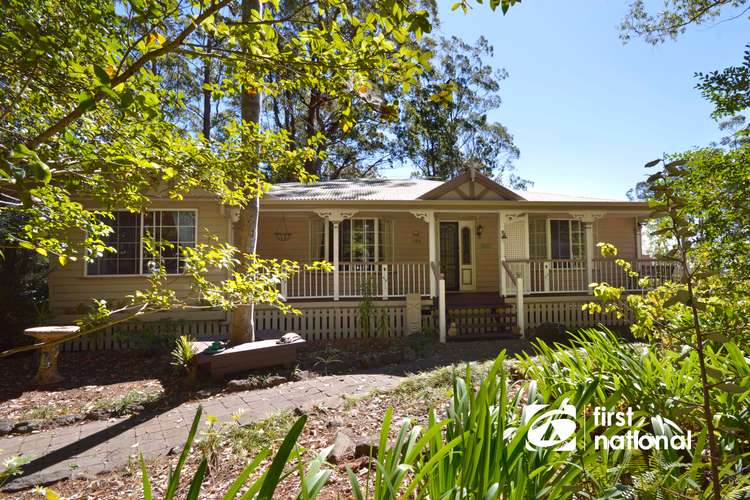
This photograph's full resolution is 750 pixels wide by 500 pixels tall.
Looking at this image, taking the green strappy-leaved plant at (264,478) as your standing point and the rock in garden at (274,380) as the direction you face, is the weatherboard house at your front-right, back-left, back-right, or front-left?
front-right

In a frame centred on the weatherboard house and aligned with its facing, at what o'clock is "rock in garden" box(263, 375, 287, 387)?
The rock in garden is roughly at 1 o'clock from the weatherboard house.

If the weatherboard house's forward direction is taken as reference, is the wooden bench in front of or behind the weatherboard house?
in front

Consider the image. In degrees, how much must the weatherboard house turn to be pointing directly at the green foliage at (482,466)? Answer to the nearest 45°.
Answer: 0° — it already faces it

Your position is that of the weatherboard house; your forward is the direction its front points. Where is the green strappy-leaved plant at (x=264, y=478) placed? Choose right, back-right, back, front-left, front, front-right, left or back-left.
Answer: front

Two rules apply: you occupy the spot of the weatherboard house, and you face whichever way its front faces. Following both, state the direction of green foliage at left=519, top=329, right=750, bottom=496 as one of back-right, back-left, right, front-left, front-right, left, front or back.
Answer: front

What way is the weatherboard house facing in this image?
toward the camera

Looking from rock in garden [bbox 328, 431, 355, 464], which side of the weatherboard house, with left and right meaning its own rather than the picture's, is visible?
front

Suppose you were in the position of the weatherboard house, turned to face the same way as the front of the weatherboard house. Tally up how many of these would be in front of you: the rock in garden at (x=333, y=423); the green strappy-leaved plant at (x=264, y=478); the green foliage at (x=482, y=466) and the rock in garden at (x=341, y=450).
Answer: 4

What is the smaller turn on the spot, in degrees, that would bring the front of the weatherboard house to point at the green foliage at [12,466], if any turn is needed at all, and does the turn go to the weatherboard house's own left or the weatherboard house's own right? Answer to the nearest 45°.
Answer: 0° — it already faces it

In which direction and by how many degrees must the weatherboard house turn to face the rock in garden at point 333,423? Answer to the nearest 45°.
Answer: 0° — it already faces it

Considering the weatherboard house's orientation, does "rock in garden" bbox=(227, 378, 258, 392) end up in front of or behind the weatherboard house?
in front

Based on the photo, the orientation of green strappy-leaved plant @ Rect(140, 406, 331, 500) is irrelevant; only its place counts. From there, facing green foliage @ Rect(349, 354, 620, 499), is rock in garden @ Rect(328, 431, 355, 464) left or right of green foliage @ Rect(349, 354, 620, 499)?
left
